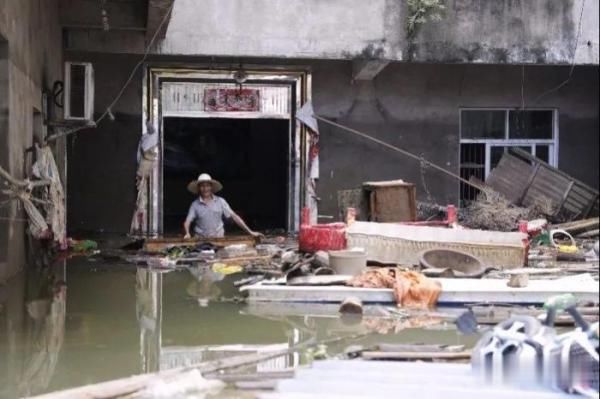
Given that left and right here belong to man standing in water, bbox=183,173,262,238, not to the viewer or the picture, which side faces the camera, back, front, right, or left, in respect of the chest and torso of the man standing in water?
front

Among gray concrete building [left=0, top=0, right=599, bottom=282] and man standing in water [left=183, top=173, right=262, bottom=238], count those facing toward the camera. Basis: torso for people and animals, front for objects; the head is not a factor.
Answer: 2

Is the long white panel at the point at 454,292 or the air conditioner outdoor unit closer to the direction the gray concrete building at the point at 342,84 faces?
the long white panel

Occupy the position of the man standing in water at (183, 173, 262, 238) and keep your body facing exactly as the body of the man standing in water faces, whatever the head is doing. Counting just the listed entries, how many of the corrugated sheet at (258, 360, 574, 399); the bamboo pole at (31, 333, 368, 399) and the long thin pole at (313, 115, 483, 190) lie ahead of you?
2

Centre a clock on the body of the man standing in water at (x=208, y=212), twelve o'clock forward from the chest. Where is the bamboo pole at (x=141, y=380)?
The bamboo pole is roughly at 12 o'clock from the man standing in water.

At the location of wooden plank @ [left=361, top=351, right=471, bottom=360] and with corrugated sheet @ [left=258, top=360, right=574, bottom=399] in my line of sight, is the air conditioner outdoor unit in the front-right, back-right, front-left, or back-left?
back-right

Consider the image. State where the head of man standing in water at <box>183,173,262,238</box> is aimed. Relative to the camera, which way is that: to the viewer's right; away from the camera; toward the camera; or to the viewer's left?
toward the camera

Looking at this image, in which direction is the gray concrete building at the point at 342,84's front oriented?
toward the camera

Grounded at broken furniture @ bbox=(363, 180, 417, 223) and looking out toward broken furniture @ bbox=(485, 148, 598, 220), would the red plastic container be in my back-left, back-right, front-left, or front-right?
back-right

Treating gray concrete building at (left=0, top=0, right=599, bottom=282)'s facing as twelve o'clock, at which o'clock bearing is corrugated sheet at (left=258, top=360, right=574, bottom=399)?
The corrugated sheet is roughly at 12 o'clock from the gray concrete building.

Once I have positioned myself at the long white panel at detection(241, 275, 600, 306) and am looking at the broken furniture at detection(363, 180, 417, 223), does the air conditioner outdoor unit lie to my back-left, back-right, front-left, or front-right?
front-left

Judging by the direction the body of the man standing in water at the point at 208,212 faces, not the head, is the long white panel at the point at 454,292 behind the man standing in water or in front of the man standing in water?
in front

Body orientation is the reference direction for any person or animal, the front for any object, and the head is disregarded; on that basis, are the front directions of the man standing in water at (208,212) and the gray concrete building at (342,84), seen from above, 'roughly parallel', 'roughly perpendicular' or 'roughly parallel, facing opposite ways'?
roughly parallel

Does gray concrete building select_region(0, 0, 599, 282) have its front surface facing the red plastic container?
yes
